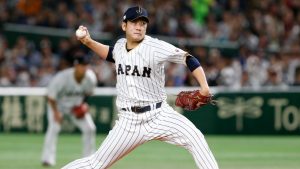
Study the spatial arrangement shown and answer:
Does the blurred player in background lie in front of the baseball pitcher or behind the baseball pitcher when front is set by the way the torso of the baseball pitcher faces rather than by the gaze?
behind

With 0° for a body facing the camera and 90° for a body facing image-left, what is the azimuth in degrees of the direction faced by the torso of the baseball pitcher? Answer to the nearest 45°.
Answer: approximately 0°
